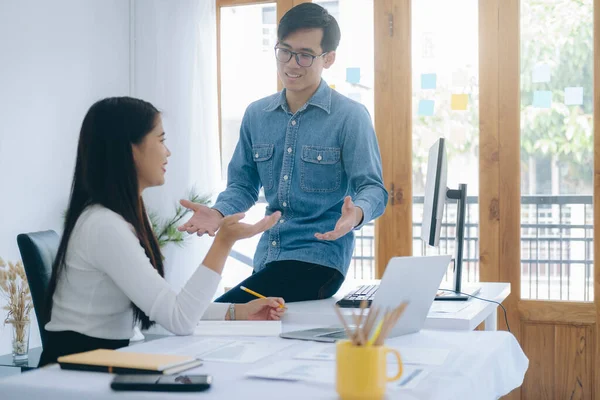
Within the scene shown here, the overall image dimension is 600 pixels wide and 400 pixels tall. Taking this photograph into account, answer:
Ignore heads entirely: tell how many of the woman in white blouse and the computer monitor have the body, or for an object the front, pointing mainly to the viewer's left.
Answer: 1

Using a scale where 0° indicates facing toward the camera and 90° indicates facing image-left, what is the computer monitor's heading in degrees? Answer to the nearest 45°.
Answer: approximately 90°

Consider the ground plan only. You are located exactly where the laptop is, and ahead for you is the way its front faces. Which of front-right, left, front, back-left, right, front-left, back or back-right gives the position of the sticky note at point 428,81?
front-right

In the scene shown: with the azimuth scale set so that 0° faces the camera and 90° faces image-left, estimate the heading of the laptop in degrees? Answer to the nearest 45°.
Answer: approximately 135°

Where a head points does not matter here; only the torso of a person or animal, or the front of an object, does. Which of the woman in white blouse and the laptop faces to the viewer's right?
the woman in white blouse

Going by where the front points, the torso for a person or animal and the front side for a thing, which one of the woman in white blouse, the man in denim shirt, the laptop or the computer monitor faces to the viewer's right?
the woman in white blouse

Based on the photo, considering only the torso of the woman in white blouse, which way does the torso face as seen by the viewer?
to the viewer's right

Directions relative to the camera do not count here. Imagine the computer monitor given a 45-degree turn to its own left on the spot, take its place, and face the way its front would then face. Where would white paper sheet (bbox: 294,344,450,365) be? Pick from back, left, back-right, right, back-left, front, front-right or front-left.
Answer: front-left

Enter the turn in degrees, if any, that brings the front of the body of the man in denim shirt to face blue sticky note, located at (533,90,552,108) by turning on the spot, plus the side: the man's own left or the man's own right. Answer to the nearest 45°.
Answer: approximately 180°

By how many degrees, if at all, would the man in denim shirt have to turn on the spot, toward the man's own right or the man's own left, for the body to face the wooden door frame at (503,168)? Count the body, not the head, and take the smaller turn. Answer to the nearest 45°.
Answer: approximately 180°

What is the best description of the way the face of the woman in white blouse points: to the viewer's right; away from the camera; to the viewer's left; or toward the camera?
to the viewer's right

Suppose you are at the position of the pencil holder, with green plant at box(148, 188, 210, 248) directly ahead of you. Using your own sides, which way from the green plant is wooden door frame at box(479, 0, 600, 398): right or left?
right

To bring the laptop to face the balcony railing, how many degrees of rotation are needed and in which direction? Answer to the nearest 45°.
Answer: approximately 45° to its right
